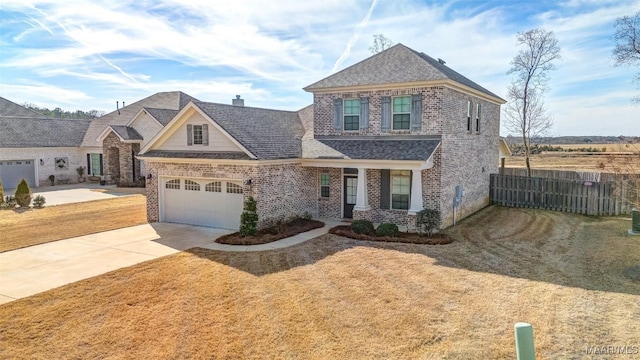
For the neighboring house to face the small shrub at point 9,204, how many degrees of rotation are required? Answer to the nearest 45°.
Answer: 0° — it already faces it

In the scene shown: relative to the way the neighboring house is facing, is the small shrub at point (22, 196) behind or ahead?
ahead

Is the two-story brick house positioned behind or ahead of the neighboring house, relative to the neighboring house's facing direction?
ahead

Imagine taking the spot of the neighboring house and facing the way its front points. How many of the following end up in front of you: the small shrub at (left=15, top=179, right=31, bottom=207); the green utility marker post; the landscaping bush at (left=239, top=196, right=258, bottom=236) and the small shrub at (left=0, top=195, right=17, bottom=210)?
4

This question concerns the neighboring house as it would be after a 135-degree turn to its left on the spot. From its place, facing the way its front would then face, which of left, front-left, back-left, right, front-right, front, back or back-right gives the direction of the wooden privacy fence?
right

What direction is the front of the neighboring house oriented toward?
toward the camera
